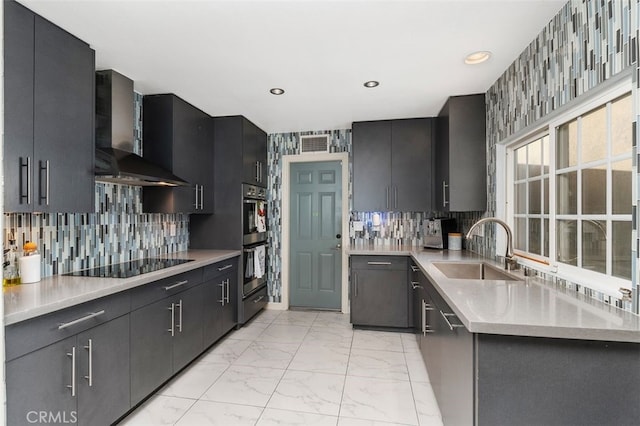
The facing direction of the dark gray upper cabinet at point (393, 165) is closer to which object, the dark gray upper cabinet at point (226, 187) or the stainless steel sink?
the stainless steel sink

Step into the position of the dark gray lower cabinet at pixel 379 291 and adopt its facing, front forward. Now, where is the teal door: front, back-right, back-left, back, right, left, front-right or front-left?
back-right

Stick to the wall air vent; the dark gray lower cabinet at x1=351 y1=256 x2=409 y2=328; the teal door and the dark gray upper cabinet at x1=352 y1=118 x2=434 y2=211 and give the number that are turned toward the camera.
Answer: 4

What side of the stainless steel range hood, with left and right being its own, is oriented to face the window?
front

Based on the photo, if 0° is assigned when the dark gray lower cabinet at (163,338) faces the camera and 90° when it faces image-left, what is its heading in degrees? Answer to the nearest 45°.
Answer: approximately 315°

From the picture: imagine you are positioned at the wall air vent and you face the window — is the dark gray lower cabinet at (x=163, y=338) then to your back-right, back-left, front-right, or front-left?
front-right

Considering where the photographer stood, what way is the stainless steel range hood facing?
facing the viewer and to the right of the viewer

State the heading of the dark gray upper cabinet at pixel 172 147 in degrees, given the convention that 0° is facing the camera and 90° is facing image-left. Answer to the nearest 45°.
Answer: approximately 315°

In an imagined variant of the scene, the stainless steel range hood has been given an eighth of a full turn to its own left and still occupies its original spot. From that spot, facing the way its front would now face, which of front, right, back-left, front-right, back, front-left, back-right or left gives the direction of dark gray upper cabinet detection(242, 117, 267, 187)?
front-left

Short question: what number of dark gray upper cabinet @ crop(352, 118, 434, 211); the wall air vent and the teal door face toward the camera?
3

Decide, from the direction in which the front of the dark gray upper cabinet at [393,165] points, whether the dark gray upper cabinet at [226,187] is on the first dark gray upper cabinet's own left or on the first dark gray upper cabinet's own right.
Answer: on the first dark gray upper cabinet's own right

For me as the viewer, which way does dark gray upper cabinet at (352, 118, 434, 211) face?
facing the viewer

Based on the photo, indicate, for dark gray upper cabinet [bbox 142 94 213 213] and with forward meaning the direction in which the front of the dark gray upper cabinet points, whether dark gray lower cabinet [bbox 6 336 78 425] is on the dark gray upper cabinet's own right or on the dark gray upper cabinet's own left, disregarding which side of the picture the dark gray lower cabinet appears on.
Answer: on the dark gray upper cabinet's own right

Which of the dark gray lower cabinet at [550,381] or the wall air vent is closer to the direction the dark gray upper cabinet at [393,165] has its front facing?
the dark gray lower cabinet

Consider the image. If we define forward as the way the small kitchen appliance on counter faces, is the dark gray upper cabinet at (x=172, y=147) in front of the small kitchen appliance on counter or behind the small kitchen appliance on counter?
in front

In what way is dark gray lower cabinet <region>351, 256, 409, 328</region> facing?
toward the camera
